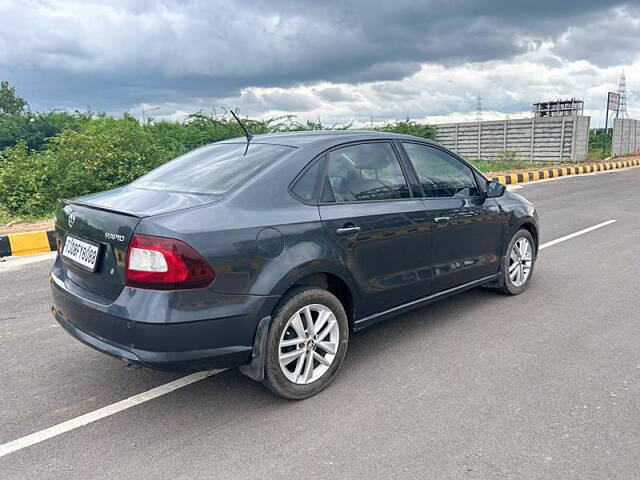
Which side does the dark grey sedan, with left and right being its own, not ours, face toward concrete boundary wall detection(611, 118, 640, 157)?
front

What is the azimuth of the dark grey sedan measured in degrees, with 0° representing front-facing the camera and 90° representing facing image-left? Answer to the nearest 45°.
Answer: approximately 225°

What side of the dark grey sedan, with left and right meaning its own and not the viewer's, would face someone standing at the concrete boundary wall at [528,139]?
front

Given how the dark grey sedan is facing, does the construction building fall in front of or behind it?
in front
